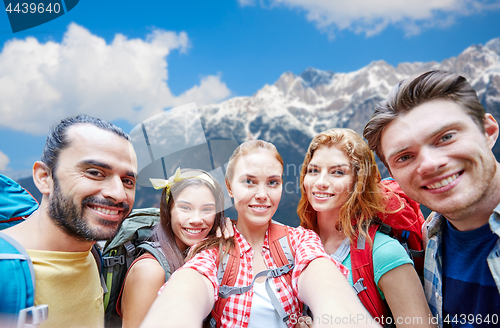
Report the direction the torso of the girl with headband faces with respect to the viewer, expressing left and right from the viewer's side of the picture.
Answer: facing the viewer and to the right of the viewer

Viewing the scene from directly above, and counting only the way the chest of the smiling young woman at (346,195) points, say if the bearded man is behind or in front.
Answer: in front

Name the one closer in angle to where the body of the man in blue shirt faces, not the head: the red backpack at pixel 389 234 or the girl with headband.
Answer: the girl with headband

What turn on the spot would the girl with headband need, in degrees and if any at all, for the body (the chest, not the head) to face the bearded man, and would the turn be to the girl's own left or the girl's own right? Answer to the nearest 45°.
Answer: approximately 90° to the girl's own right

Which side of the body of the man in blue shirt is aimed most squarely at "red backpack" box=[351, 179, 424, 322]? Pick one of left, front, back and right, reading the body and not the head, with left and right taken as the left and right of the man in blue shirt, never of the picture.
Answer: right

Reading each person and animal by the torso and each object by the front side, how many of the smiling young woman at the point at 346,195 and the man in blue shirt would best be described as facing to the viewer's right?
0

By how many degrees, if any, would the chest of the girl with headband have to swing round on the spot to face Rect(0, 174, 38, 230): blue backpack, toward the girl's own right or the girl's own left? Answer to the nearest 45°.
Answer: approximately 135° to the girl's own right

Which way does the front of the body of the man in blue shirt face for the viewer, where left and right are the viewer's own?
facing the viewer and to the left of the viewer

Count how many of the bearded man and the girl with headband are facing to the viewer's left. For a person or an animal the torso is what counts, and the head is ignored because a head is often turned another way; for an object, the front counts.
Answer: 0
